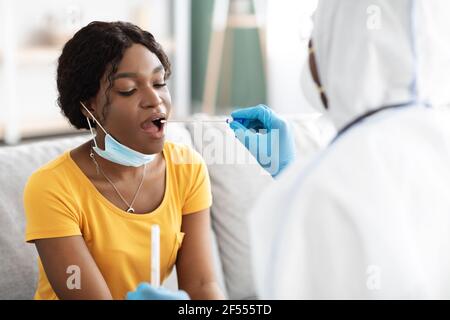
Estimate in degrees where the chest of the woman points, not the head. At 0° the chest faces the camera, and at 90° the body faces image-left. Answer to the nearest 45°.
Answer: approximately 315°

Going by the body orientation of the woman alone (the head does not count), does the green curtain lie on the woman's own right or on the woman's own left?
on the woman's own left
